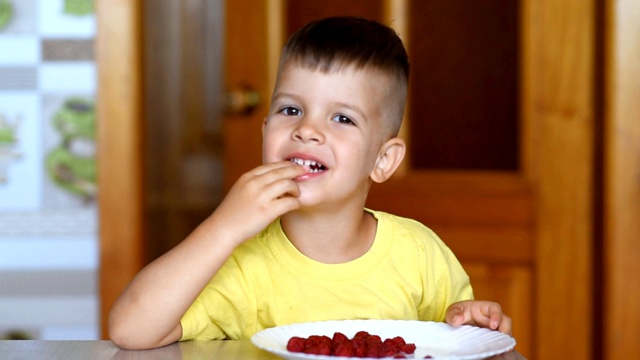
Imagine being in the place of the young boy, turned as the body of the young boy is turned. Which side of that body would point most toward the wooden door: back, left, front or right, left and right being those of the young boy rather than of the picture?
back

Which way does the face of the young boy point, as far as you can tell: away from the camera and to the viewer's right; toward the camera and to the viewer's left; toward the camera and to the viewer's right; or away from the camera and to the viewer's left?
toward the camera and to the viewer's left

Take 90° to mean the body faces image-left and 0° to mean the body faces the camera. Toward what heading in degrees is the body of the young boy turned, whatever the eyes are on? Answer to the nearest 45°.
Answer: approximately 0°
